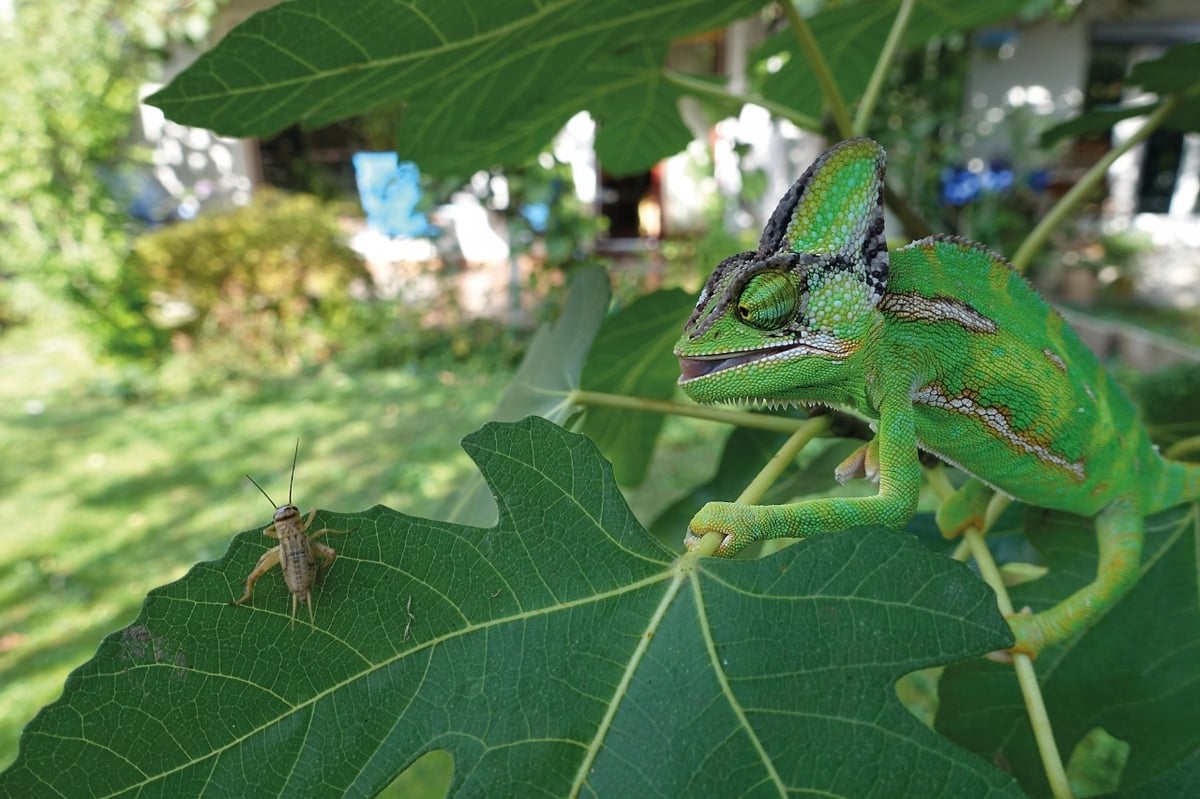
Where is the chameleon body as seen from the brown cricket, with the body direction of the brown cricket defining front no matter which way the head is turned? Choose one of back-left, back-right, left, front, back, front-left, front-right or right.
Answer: right

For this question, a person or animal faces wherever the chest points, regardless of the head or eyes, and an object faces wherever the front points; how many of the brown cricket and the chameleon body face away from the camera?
1

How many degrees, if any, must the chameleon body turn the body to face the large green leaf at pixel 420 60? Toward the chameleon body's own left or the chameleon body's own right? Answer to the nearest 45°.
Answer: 0° — it already faces it

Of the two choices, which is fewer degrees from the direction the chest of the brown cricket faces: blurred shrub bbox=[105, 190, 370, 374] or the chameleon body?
the blurred shrub

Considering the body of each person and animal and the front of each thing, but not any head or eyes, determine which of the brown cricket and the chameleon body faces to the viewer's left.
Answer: the chameleon body

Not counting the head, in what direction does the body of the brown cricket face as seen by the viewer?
away from the camera

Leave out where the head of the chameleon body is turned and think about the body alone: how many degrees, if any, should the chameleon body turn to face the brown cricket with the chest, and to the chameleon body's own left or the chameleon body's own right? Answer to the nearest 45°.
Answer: approximately 45° to the chameleon body's own left

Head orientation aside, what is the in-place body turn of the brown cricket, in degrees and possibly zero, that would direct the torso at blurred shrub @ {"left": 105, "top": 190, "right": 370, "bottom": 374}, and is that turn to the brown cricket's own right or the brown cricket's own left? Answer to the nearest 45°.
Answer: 0° — it already faces it

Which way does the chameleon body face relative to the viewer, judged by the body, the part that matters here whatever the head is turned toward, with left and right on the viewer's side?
facing to the left of the viewer
